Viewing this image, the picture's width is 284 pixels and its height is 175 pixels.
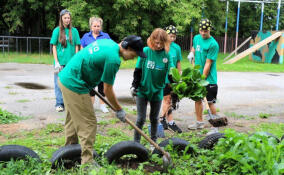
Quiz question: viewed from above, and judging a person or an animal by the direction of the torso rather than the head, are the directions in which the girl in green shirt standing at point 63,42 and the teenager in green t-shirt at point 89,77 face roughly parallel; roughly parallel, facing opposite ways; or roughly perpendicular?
roughly perpendicular

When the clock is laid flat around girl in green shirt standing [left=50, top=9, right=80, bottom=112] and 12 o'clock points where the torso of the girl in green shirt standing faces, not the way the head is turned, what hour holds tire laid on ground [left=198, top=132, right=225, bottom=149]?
The tire laid on ground is roughly at 11 o'clock from the girl in green shirt standing.
